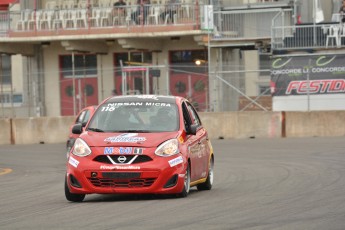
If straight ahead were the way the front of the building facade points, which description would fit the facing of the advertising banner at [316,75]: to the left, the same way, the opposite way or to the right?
the same way

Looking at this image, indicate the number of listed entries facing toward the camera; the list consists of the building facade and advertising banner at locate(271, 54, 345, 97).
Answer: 2

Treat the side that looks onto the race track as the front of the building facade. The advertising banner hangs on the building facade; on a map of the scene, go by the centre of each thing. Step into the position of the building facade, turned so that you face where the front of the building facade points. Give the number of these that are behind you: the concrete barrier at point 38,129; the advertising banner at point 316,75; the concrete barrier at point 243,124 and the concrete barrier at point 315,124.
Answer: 0

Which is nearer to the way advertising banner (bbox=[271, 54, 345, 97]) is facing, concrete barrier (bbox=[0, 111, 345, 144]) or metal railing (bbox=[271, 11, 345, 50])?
the concrete barrier

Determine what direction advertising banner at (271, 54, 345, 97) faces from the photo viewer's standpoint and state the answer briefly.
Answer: facing the viewer

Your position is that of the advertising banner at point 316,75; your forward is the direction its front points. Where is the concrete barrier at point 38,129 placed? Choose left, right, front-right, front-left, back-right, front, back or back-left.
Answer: right

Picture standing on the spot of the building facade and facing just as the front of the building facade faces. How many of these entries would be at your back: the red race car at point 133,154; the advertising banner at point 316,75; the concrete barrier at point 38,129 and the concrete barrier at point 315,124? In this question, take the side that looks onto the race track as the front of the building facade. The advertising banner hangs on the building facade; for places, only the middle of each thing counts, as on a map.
0

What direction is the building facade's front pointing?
toward the camera

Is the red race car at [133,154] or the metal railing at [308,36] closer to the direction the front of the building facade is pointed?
the red race car

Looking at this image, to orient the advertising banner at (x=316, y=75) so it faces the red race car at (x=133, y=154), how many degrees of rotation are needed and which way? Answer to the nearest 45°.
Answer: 0° — it already faces it

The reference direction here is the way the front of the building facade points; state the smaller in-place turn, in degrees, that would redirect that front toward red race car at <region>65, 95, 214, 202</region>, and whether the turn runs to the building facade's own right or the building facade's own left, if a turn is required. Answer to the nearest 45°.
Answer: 0° — it already faces it

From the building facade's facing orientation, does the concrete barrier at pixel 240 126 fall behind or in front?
in front

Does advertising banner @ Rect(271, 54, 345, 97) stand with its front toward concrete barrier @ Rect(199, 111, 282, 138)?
no

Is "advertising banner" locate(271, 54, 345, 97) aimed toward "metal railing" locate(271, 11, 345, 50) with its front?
no
